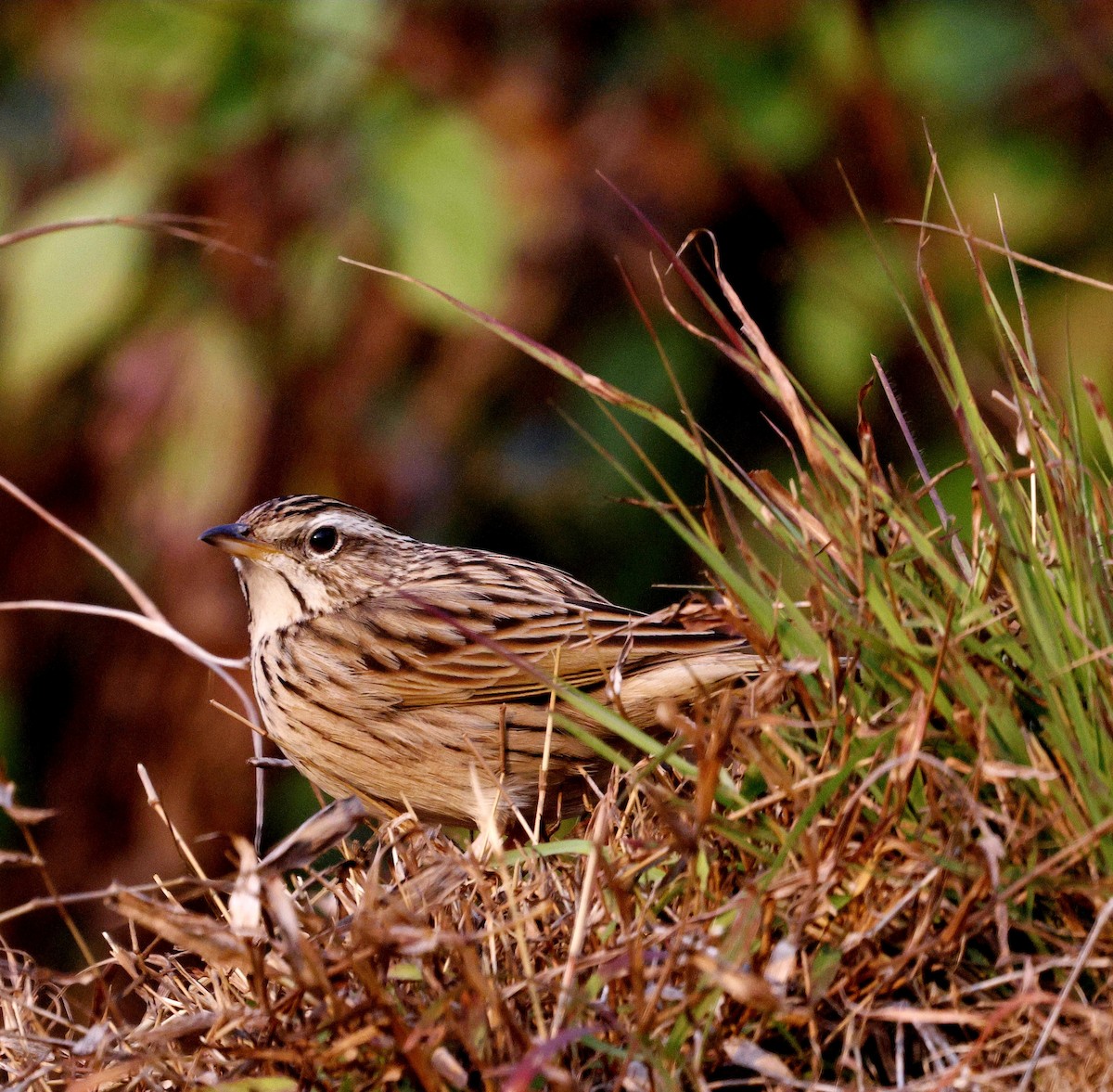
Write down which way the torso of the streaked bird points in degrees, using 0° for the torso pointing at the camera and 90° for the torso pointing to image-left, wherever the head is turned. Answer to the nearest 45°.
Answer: approximately 90°

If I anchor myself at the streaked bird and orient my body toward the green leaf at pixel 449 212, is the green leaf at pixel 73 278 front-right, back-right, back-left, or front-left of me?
front-left

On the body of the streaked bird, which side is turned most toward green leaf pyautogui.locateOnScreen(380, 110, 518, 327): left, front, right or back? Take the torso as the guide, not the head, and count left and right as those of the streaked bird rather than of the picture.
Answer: right

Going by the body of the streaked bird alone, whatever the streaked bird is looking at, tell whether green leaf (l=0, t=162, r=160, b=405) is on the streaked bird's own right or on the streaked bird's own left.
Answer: on the streaked bird's own right
